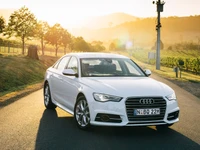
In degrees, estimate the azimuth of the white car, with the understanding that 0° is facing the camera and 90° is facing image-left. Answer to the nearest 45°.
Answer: approximately 315°
